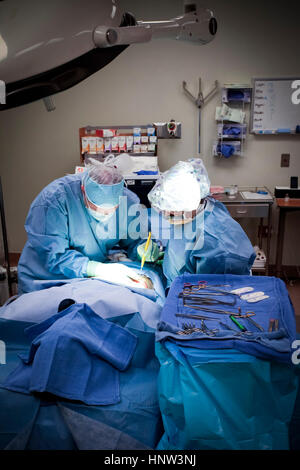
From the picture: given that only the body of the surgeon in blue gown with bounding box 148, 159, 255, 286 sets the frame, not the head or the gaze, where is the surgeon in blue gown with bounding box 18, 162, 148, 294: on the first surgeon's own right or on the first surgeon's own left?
on the first surgeon's own right

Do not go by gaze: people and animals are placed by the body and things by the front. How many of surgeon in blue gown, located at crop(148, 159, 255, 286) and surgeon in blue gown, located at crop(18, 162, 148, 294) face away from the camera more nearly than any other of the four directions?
0

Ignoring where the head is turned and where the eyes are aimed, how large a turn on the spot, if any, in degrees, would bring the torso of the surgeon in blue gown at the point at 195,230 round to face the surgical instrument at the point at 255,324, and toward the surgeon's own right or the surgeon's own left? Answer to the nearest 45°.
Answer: approximately 45° to the surgeon's own left

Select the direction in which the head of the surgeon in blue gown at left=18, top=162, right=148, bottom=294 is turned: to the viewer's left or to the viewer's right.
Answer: to the viewer's right

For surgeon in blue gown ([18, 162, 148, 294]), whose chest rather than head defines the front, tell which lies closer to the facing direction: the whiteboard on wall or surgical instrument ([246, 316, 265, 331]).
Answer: the surgical instrument

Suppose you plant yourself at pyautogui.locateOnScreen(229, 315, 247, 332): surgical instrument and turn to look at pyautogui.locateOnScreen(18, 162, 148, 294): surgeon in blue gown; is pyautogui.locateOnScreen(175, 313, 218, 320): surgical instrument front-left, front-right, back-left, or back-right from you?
front-left

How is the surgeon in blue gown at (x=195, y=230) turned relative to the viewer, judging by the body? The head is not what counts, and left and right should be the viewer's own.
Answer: facing the viewer and to the left of the viewer

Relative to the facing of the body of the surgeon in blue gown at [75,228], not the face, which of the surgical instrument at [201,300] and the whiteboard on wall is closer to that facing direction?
the surgical instrument

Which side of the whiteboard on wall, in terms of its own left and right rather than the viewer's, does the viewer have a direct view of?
front

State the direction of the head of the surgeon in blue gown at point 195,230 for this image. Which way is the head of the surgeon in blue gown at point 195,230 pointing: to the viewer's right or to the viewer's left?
to the viewer's left

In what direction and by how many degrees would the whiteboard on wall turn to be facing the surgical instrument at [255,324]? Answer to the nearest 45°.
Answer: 0° — it already faces it

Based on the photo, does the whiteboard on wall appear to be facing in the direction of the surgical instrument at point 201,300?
yes

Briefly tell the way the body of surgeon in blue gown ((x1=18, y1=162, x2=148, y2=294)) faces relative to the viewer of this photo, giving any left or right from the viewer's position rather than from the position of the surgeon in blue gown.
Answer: facing the viewer and to the right of the viewer

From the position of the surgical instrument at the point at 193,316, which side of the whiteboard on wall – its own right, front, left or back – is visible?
front

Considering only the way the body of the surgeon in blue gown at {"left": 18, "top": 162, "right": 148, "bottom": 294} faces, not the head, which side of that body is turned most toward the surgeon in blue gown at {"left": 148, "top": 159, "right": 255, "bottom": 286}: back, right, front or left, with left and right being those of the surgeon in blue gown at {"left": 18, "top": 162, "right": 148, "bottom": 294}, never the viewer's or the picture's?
front

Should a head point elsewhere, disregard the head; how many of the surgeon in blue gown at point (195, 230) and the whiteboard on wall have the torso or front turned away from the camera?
0
